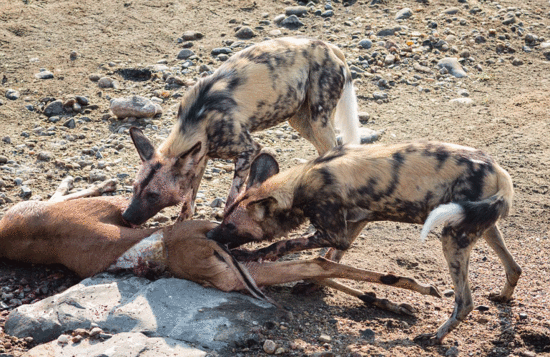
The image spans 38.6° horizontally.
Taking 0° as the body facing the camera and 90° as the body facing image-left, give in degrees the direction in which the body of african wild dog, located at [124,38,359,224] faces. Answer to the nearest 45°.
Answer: approximately 45°

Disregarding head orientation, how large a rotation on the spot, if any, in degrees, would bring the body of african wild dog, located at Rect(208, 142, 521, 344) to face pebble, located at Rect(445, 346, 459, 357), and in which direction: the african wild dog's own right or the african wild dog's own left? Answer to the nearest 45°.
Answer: approximately 135° to the african wild dog's own left

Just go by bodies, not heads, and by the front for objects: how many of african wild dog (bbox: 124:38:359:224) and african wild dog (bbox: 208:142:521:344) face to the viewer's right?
0

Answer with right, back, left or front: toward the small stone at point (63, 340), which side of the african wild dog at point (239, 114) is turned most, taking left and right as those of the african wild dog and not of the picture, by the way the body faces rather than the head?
front

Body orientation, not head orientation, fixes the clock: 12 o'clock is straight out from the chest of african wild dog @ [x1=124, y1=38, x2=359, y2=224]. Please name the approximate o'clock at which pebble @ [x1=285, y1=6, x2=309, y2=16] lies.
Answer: The pebble is roughly at 5 o'clock from the african wild dog.

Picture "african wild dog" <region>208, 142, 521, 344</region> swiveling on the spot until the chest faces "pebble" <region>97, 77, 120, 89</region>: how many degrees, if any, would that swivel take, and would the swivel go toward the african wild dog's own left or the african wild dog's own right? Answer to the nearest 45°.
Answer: approximately 45° to the african wild dog's own right

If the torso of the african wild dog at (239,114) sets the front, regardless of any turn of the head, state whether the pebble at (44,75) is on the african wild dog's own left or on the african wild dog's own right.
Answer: on the african wild dog's own right

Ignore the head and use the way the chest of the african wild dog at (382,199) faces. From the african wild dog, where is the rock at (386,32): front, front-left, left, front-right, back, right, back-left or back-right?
right

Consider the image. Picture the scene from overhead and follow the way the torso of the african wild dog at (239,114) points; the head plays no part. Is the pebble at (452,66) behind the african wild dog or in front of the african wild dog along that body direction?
behind

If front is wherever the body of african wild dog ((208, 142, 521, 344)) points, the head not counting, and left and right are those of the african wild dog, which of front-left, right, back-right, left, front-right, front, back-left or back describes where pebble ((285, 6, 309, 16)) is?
right

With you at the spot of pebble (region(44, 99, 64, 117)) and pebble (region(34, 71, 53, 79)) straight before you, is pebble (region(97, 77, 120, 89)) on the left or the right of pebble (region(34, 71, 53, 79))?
right

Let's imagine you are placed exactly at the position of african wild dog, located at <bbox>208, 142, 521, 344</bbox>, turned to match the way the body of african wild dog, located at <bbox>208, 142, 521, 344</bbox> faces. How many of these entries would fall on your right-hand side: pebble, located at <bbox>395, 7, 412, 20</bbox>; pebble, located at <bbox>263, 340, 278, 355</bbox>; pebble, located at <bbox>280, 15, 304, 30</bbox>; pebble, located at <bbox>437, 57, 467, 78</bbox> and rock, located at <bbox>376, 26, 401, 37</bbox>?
4

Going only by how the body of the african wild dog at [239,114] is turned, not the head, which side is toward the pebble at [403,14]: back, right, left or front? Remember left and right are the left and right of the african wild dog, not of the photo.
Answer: back

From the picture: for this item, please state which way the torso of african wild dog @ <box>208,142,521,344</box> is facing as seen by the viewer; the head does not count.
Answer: to the viewer's left

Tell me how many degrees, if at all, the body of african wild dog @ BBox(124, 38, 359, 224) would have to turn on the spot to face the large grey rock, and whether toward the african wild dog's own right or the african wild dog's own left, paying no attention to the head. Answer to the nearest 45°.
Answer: approximately 45° to the african wild dog's own left
